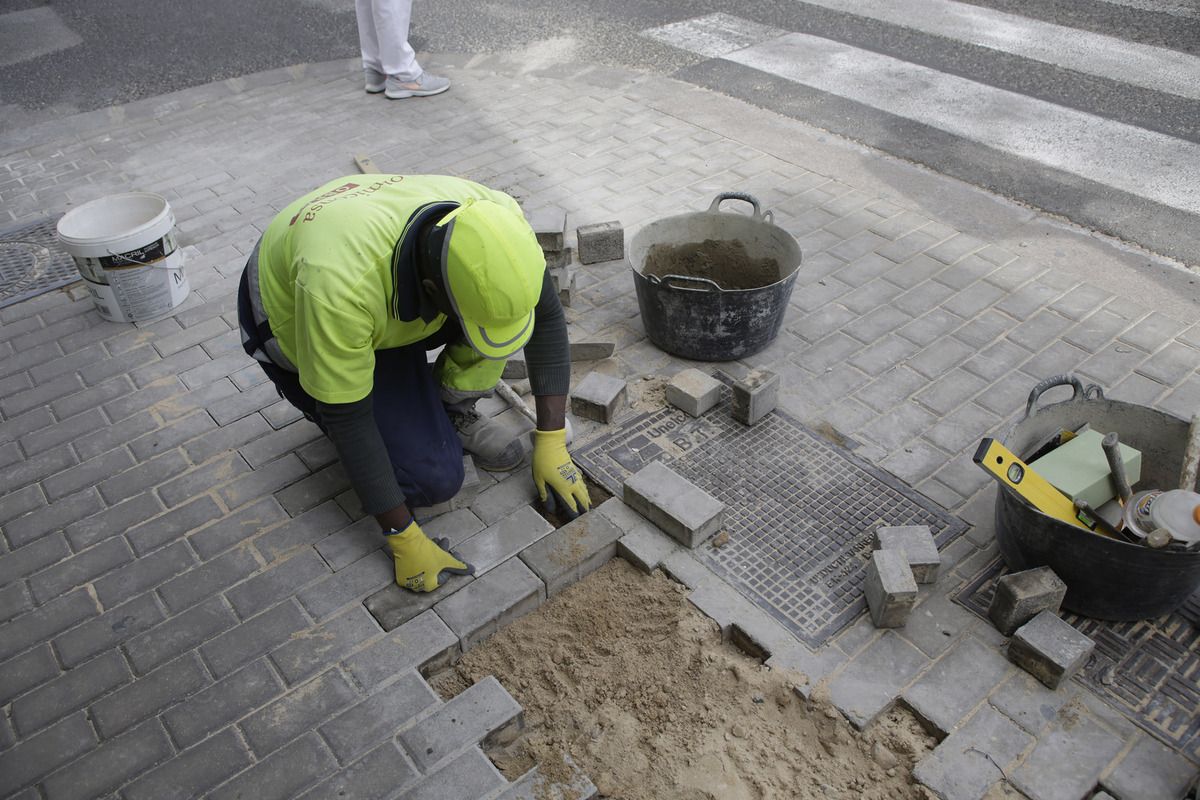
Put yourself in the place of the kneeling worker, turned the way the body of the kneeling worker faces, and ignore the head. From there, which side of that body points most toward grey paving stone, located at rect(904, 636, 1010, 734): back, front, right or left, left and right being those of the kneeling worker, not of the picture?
front

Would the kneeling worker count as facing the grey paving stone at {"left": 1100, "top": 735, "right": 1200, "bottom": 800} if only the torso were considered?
yes

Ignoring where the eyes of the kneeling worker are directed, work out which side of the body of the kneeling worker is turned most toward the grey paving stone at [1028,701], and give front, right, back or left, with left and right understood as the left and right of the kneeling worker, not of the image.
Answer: front

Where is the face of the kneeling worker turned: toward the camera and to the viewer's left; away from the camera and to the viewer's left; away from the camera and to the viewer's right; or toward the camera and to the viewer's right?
toward the camera and to the viewer's right

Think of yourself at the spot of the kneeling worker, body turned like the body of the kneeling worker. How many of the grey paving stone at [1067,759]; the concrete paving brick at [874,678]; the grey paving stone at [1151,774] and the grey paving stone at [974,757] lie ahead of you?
4

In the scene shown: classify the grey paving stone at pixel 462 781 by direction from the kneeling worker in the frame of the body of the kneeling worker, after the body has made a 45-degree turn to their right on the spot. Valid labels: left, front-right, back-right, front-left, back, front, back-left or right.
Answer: front

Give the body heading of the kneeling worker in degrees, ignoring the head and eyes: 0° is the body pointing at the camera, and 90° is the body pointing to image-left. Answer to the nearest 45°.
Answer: approximately 315°

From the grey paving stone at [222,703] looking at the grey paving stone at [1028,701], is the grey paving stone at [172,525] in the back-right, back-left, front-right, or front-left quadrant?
back-left

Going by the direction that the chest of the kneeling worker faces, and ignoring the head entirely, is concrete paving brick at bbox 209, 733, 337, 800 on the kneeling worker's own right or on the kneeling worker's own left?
on the kneeling worker's own right

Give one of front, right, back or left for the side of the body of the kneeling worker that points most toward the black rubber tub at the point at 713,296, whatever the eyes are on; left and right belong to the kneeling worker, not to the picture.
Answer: left

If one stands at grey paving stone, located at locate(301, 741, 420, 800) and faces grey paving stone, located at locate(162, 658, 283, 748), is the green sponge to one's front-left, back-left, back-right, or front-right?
back-right

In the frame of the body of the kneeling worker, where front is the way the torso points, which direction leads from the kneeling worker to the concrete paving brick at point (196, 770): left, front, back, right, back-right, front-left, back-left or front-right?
right
